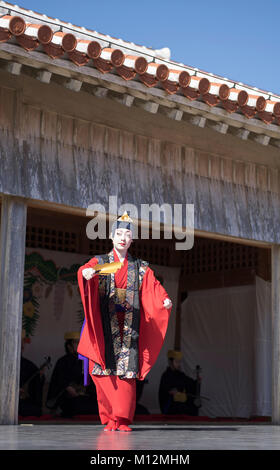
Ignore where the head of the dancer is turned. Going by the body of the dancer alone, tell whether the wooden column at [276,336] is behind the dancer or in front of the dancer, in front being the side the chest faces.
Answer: behind

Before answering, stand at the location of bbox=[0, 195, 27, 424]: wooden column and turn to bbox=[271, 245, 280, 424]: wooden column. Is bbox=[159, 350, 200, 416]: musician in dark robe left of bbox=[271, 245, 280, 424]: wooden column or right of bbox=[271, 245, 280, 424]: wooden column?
left

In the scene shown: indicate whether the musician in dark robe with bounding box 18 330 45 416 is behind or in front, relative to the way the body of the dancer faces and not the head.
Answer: behind

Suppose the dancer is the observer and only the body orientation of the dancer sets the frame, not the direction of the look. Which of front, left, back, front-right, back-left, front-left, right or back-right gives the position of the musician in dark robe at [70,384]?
back

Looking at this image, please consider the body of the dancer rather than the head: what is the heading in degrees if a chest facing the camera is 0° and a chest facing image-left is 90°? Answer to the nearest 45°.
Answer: approximately 0°

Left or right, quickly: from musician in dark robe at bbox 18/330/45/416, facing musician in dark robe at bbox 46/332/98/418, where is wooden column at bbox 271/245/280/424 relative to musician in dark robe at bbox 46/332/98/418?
right

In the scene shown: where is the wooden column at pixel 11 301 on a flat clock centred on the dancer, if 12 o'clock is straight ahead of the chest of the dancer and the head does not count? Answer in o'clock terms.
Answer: The wooden column is roughly at 4 o'clock from the dancer.

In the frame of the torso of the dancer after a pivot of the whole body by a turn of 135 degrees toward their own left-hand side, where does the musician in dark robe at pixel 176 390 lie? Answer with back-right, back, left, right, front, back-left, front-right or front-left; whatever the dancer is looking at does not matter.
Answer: front-left
